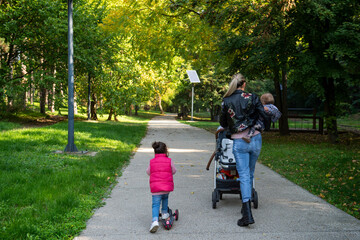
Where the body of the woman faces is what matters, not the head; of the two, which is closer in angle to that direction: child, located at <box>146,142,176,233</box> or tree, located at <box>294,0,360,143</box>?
the tree

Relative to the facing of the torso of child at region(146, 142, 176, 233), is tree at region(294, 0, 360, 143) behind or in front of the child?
in front

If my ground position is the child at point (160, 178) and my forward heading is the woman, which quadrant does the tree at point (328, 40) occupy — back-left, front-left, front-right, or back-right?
front-left

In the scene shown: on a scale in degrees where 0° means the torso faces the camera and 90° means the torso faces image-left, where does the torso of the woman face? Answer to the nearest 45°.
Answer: approximately 180°

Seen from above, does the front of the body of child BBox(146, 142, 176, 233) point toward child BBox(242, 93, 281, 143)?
no

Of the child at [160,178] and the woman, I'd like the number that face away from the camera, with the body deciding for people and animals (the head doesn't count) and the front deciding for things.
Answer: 2

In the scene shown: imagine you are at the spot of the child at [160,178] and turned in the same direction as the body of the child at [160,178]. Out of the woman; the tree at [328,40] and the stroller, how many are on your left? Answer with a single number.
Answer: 0

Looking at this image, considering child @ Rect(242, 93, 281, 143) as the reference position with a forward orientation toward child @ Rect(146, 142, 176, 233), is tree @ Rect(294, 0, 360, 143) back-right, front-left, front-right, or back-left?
back-right

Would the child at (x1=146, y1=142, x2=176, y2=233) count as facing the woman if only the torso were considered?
no

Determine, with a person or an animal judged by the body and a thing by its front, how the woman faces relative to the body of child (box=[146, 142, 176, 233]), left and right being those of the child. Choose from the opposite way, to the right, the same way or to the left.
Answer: the same way

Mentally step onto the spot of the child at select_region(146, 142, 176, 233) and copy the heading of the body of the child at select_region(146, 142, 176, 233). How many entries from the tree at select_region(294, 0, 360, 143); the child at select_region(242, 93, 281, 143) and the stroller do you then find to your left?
0

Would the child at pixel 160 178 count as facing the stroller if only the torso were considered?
no

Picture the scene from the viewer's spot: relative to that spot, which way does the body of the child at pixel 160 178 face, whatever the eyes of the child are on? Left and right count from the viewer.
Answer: facing away from the viewer
